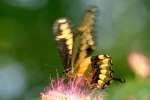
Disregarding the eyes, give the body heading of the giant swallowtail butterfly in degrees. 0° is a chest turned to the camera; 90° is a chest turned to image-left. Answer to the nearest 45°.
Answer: approximately 90°
